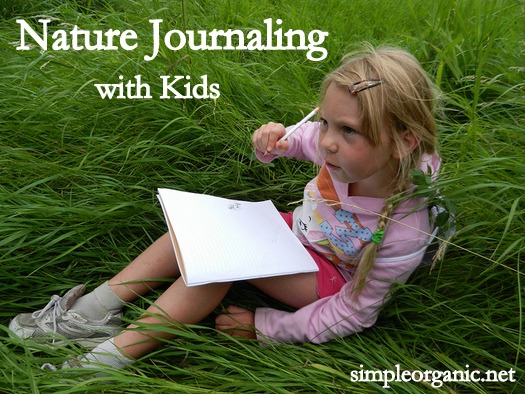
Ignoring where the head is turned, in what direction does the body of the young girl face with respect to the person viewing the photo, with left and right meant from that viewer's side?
facing the viewer and to the left of the viewer

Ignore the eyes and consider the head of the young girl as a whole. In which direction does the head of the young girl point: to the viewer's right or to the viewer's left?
to the viewer's left
